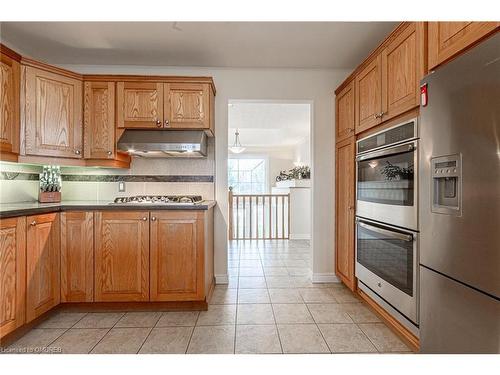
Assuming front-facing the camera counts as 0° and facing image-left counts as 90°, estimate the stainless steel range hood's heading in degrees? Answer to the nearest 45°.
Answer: approximately 0°

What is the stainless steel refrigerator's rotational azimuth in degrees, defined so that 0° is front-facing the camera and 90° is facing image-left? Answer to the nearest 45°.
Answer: approximately 45°

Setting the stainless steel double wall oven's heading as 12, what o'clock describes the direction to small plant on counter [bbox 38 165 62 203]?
The small plant on counter is roughly at 1 o'clock from the stainless steel double wall oven.

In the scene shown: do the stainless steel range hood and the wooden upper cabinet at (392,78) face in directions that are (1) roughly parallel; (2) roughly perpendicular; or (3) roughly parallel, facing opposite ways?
roughly perpendicular

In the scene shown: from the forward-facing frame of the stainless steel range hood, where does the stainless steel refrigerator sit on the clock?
The stainless steel refrigerator is roughly at 11 o'clock from the stainless steel range hood.

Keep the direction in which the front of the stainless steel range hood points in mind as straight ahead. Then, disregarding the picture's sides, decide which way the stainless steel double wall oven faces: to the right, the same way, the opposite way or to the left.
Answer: to the right

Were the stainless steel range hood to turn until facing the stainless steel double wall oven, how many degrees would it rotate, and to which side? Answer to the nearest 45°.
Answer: approximately 45° to its left
